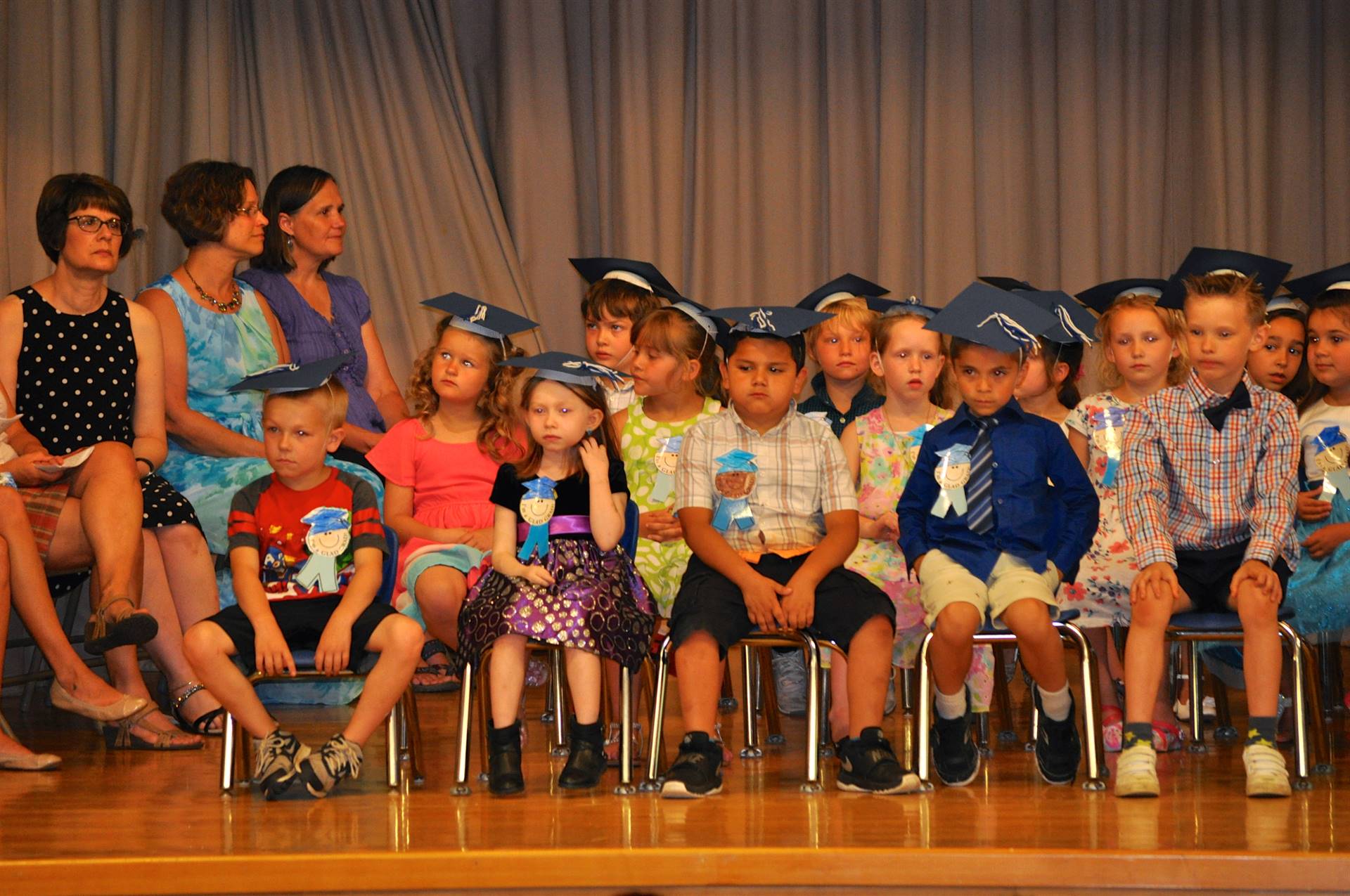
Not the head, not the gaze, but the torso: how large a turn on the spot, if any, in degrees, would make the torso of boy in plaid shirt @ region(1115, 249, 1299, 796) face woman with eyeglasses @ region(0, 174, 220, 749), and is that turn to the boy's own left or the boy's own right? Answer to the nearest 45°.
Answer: approximately 90° to the boy's own right

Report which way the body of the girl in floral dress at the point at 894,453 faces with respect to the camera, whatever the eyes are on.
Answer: toward the camera

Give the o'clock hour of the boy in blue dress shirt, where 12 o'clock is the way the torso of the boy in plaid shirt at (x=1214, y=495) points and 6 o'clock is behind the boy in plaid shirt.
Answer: The boy in blue dress shirt is roughly at 2 o'clock from the boy in plaid shirt.

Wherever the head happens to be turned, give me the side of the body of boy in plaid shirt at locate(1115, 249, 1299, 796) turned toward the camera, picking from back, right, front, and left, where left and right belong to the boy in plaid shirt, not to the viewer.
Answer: front

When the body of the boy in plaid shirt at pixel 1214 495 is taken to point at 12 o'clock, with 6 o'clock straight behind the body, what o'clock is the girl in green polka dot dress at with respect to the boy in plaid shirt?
The girl in green polka dot dress is roughly at 3 o'clock from the boy in plaid shirt.

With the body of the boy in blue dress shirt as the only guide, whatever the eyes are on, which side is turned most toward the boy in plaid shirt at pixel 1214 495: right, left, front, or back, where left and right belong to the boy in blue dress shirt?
left

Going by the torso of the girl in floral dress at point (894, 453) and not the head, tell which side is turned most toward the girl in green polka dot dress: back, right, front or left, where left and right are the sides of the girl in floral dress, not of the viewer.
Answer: right

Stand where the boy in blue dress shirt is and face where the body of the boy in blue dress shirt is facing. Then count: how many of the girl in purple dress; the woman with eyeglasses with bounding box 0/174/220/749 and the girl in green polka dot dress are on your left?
0

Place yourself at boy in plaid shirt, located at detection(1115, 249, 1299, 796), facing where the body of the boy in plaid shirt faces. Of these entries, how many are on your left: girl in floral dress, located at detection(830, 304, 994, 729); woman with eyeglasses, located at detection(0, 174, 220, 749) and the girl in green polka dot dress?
0

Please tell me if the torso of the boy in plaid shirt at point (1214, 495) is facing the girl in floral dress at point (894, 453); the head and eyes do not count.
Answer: no

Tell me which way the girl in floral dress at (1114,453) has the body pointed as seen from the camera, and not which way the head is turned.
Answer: toward the camera

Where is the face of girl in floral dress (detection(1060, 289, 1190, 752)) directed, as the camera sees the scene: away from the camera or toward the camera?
toward the camera

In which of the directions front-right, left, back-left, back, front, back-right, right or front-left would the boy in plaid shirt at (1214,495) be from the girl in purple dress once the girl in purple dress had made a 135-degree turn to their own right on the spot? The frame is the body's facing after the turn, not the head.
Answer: back-right

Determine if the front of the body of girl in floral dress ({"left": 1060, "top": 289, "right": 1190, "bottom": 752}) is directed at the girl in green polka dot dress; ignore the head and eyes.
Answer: no

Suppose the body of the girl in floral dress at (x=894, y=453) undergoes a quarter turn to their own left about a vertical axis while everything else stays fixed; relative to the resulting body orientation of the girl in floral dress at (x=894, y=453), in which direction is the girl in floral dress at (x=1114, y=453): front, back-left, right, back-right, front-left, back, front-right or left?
front

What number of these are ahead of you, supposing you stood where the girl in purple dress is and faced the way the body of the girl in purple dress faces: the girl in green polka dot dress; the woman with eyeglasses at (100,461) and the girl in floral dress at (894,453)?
0

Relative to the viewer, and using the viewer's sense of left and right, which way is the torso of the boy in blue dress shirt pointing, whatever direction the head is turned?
facing the viewer

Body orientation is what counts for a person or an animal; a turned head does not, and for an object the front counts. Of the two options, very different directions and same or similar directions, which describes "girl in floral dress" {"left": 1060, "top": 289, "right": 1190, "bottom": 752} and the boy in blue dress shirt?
same or similar directions

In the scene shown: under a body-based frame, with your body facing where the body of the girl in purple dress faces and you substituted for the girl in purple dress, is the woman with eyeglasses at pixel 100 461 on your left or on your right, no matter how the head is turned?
on your right

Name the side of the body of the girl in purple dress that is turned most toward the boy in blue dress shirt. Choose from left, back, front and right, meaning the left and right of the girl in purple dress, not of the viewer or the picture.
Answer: left

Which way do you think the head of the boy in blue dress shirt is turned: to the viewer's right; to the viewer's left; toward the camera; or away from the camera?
toward the camera

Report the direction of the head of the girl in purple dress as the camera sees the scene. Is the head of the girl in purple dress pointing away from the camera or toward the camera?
toward the camera
